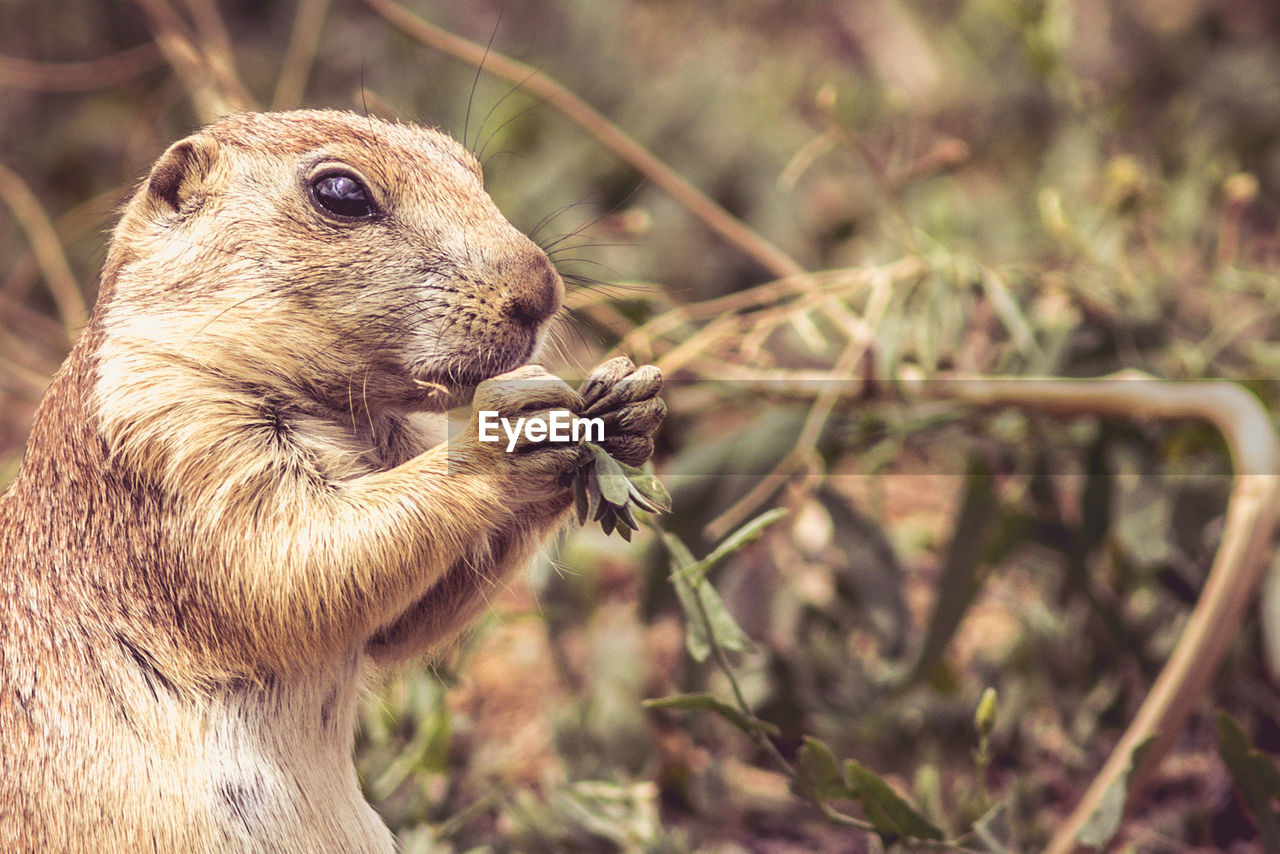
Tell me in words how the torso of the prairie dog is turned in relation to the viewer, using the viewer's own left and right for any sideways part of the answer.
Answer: facing to the right of the viewer

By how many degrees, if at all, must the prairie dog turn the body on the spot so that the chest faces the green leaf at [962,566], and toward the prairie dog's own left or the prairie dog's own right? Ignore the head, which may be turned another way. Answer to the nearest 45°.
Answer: approximately 45° to the prairie dog's own left

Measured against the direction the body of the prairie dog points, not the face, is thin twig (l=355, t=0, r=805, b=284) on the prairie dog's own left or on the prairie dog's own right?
on the prairie dog's own left

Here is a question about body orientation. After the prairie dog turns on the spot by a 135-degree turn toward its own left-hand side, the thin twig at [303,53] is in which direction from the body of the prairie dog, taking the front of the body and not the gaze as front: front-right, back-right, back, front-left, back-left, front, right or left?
front-right

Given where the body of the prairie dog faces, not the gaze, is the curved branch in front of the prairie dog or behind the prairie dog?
in front
